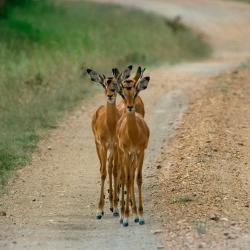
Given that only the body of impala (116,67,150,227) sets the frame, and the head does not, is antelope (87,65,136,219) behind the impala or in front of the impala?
behind

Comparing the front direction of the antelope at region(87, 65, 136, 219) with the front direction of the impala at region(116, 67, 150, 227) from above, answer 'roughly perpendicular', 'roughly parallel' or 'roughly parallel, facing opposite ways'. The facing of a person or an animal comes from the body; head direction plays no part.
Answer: roughly parallel

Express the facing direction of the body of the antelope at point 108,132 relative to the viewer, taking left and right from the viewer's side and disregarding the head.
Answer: facing the viewer

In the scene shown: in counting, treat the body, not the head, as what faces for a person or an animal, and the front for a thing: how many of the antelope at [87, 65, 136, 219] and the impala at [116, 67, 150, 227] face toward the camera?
2

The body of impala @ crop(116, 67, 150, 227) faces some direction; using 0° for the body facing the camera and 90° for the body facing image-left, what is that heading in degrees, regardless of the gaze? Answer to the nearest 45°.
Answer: approximately 0°

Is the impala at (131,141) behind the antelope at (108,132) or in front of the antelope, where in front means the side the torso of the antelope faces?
in front
